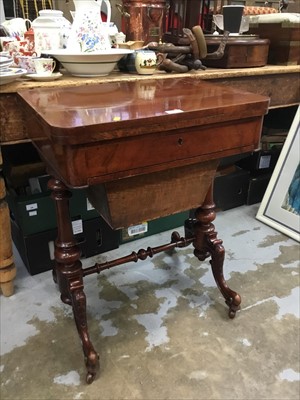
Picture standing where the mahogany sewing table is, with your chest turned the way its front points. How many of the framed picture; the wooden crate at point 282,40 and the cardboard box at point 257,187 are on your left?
3

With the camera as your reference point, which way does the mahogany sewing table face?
facing the viewer and to the right of the viewer

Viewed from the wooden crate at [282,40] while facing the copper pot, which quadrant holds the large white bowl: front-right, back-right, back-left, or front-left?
front-left

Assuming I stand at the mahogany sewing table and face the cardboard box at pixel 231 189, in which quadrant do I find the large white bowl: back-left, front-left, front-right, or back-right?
front-left

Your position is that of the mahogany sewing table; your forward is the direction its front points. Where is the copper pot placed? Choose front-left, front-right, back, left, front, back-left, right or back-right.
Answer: back-left

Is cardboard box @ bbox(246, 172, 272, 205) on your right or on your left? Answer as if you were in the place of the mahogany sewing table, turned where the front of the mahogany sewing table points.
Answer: on your left

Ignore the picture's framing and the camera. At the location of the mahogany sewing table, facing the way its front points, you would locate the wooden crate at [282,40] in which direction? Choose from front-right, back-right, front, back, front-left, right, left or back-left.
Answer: left

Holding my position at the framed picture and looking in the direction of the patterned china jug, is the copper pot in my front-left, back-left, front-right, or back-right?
front-right
